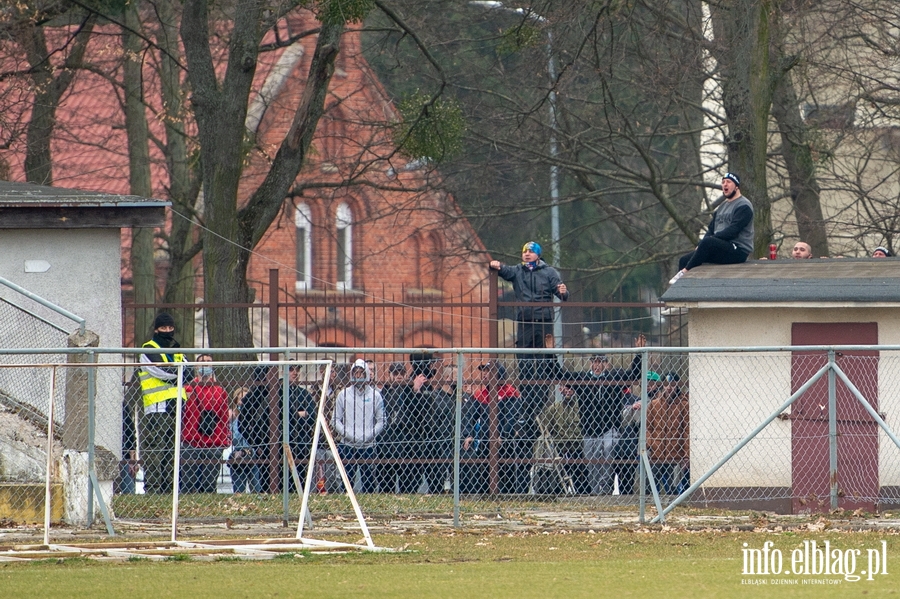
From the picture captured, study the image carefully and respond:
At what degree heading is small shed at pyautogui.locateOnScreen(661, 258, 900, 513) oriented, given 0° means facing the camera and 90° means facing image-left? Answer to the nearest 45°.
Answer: approximately 0°

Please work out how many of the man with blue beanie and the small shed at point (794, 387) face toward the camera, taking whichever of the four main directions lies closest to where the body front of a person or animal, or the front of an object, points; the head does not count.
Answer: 2

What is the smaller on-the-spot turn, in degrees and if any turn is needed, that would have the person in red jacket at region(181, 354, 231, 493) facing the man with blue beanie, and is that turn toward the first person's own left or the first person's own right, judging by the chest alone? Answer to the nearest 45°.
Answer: approximately 135° to the first person's own left

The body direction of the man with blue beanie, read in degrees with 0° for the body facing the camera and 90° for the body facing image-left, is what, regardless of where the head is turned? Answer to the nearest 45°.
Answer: approximately 0°

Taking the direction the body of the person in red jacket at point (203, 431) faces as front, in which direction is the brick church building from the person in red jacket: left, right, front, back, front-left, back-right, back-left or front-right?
back

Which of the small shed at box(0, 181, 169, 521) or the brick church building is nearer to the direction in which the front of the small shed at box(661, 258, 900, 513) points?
the small shed

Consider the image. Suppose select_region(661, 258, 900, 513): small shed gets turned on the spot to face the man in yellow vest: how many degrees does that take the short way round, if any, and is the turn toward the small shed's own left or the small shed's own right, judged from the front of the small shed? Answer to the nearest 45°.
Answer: approximately 90° to the small shed's own right
